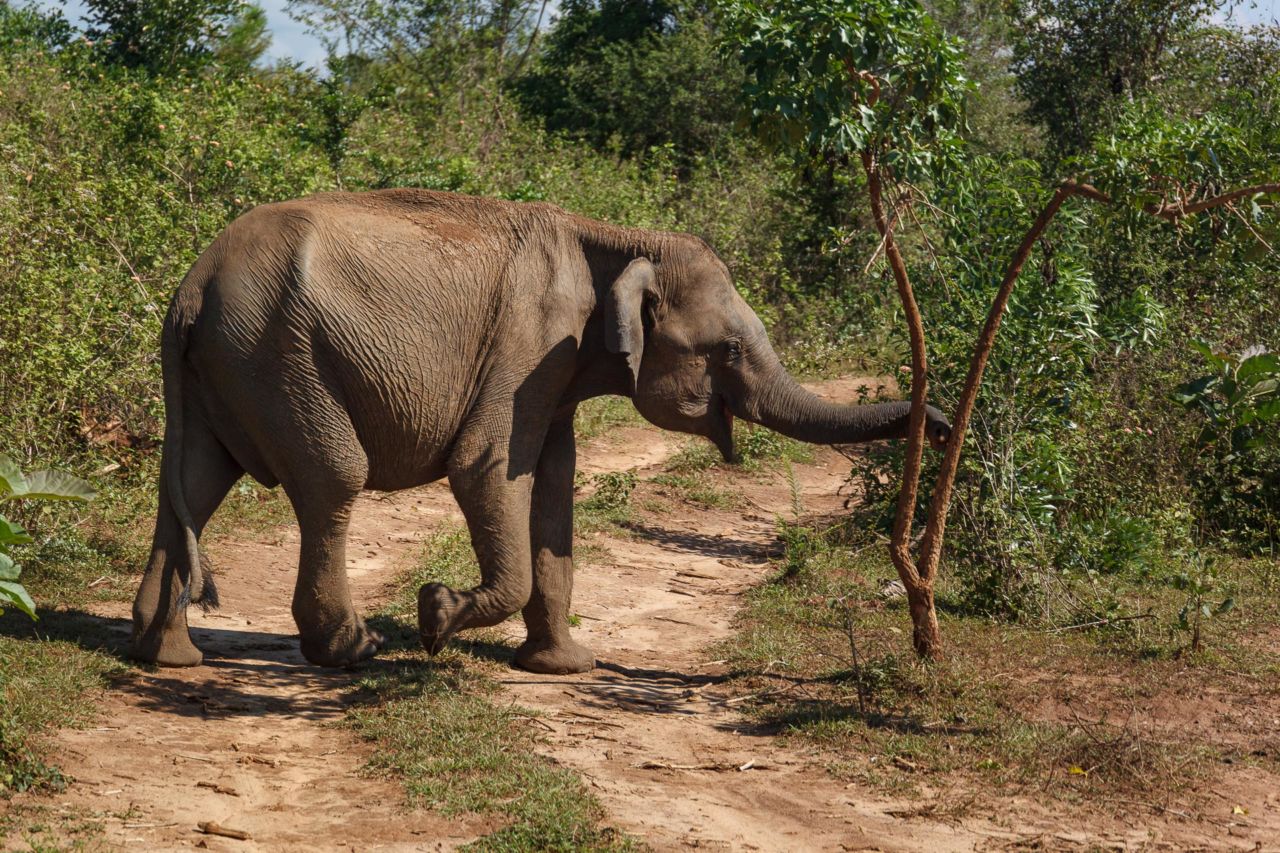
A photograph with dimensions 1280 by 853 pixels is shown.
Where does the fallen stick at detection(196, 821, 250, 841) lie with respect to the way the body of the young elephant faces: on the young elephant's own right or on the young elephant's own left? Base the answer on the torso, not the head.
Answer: on the young elephant's own right

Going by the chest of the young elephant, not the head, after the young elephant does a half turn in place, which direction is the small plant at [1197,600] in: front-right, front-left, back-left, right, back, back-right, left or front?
back

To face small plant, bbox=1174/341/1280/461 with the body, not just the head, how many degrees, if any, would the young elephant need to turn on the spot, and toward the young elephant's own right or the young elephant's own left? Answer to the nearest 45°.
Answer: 0° — it already faces it

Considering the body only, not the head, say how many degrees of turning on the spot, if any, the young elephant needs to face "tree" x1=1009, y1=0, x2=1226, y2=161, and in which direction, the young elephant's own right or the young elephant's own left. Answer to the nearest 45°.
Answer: approximately 45° to the young elephant's own left

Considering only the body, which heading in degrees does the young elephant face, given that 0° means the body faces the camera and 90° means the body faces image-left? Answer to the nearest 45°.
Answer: approximately 270°

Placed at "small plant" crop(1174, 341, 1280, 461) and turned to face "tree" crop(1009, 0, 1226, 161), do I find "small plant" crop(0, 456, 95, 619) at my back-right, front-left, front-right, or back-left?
back-left

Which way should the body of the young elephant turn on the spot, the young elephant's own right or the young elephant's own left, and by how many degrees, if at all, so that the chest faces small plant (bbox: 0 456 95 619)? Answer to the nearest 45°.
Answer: approximately 135° to the young elephant's own right
